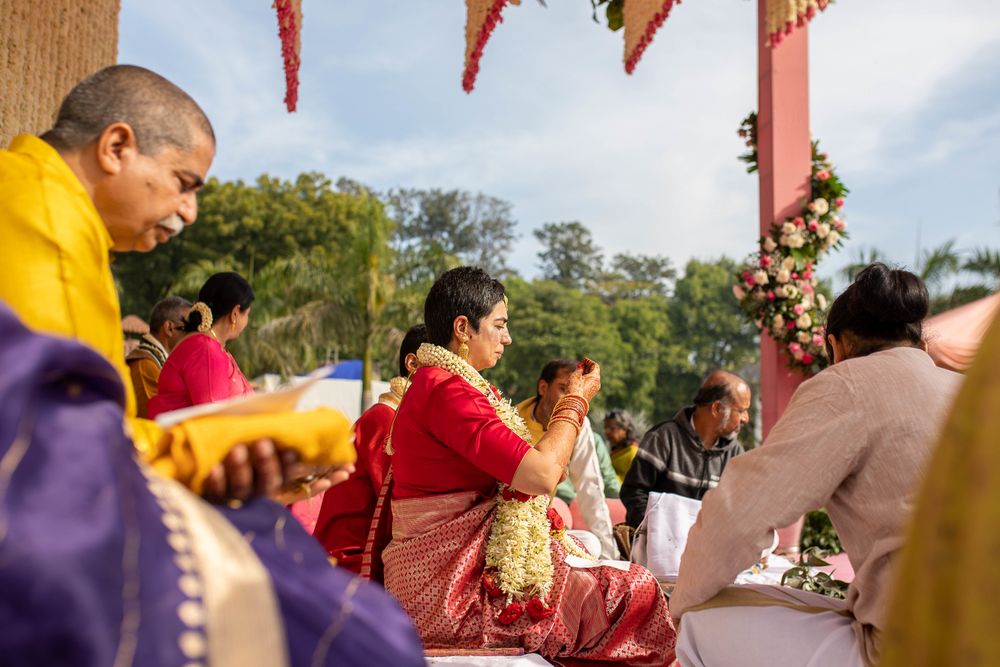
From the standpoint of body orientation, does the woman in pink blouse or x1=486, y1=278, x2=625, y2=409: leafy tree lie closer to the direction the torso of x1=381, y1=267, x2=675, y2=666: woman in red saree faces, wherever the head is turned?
the leafy tree

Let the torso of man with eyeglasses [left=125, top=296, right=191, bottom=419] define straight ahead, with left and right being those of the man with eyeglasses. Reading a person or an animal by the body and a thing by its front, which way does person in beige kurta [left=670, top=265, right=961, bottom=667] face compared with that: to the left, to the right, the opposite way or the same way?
to the left

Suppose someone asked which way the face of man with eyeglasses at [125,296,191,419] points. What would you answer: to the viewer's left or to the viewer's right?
to the viewer's right

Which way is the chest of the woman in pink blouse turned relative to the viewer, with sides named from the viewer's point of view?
facing away from the viewer and to the right of the viewer

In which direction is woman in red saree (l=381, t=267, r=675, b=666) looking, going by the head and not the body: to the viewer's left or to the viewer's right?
to the viewer's right

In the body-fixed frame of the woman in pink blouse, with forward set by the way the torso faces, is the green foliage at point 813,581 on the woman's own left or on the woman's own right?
on the woman's own right

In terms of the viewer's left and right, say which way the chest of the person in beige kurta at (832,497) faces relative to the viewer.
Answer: facing away from the viewer and to the left of the viewer

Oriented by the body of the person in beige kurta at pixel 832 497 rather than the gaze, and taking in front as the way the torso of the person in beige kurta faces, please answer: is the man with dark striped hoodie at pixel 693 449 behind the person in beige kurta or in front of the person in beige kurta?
in front

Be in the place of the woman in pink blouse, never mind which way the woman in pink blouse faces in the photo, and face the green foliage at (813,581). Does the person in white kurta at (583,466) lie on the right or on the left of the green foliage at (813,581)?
left

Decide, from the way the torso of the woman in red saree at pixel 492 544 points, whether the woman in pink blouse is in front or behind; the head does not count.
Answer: behind

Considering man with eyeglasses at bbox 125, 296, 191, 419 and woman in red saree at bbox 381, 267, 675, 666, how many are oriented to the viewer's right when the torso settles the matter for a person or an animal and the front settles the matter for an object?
2

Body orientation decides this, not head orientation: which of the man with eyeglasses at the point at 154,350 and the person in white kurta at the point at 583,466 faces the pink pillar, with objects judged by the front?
the man with eyeglasses

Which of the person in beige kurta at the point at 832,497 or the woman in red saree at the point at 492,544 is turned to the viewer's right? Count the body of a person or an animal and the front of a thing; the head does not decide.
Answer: the woman in red saree

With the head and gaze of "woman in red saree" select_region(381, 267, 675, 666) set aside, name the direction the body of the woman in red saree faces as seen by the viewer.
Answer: to the viewer's right

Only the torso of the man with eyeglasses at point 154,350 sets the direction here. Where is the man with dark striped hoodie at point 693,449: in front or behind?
in front

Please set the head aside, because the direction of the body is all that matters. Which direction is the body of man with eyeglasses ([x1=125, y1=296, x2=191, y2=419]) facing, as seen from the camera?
to the viewer's right
